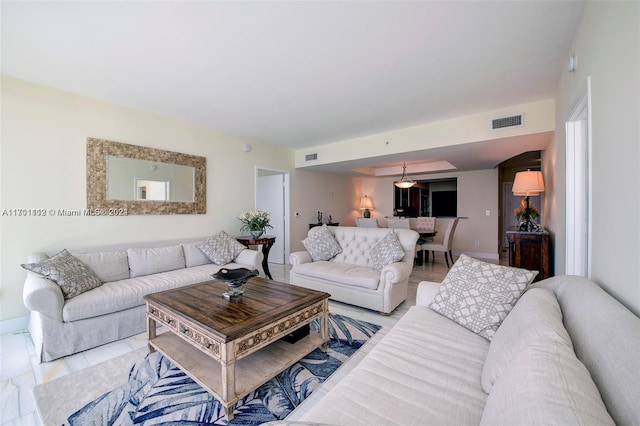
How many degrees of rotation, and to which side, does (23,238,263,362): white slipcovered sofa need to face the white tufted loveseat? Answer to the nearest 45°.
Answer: approximately 45° to its left

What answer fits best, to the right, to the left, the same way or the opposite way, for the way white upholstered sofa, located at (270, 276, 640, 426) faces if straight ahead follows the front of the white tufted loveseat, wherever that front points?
to the right

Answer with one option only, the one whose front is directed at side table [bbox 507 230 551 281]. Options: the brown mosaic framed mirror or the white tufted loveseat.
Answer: the brown mosaic framed mirror

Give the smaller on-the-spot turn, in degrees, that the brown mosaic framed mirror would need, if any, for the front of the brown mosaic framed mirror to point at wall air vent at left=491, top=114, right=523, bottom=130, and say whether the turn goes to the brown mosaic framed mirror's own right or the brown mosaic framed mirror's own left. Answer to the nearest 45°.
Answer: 0° — it already faces it

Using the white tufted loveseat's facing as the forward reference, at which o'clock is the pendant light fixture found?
The pendant light fixture is roughly at 5 o'clock from the white tufted loveseat.

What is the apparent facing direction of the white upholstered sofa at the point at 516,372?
to the viewer's left
